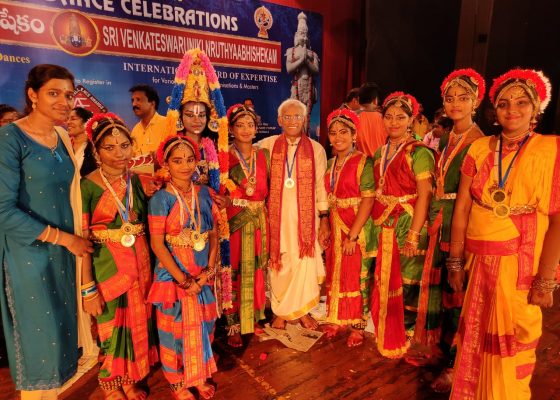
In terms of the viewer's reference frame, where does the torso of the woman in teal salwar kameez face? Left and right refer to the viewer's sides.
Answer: facing the viewer and to the right of the viewer

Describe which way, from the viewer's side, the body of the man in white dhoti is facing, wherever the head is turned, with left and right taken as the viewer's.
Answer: facing the viewer

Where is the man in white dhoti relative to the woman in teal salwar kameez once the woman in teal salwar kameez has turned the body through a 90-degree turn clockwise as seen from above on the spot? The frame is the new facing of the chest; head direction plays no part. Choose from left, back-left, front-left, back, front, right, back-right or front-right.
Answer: back-left
